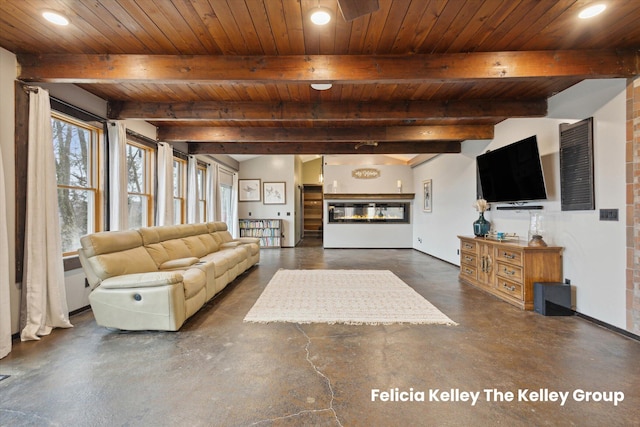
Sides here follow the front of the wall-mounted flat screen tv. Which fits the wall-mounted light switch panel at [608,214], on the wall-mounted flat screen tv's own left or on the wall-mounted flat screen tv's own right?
on the wall-mounted flat screen tv's own left

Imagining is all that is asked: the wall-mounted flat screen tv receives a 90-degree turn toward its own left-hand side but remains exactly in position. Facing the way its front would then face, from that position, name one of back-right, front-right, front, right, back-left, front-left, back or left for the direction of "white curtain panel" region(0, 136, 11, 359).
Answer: right

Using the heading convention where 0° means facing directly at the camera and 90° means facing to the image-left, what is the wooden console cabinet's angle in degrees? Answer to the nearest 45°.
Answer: approximately 45°

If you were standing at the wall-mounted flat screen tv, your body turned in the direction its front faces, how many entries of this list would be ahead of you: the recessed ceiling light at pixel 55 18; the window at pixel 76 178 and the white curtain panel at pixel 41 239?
3

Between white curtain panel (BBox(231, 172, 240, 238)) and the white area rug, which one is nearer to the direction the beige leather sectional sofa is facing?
the white area rug

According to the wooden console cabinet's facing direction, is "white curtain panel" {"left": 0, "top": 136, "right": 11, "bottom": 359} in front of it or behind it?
in front

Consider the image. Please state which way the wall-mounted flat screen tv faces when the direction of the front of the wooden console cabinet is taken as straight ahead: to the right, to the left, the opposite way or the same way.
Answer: the same way

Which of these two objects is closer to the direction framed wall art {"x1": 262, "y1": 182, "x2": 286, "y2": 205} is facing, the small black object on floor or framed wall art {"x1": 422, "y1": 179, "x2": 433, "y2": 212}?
the small black object on floor

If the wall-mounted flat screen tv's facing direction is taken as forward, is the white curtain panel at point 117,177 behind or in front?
in front

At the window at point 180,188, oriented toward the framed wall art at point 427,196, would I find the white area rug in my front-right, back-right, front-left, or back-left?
front-right

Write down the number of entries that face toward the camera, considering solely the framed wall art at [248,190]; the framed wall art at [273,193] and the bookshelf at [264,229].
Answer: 3

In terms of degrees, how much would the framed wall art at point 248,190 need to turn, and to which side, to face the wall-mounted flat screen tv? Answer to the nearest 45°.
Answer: approximately 45° to its left

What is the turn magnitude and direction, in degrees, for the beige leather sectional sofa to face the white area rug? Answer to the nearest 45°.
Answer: approximately 45° to its left

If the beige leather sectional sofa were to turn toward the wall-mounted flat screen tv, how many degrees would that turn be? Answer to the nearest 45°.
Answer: approximately 45° to its left

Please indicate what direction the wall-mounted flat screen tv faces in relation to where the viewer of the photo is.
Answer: facing the viewer and to the left of the viewer

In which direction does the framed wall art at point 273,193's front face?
toward the camera

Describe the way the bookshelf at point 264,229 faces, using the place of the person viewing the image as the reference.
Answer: facing the viewer
